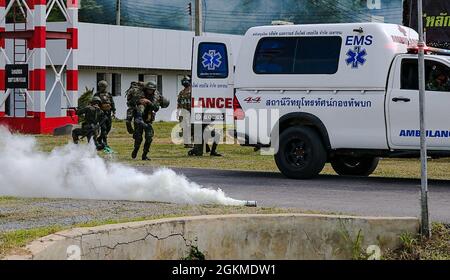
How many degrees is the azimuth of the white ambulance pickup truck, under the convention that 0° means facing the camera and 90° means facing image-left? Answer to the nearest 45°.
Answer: approximately 315°

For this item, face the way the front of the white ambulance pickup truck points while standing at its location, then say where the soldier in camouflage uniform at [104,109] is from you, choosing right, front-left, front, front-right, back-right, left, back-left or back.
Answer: back

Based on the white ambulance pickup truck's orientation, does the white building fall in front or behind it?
behind

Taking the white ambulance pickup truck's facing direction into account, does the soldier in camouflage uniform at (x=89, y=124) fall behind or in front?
behind

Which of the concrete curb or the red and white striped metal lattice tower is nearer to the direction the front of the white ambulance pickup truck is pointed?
the concrete curb

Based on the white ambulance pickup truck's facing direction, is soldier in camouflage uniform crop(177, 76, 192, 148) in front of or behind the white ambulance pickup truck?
behind

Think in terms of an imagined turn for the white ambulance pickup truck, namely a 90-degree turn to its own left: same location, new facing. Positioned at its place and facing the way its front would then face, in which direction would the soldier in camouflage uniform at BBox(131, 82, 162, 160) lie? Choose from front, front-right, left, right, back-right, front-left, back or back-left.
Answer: left

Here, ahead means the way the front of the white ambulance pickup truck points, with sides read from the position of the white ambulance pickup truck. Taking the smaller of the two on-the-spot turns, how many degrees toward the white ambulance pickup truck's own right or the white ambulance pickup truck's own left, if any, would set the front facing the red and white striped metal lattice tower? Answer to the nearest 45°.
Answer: approximately 180°
